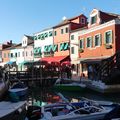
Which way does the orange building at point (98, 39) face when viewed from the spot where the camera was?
facing the viewer and to the left of the viewer

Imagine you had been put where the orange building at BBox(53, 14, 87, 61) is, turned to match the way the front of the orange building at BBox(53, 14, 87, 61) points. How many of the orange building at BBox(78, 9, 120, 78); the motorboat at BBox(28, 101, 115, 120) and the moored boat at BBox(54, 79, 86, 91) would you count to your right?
0

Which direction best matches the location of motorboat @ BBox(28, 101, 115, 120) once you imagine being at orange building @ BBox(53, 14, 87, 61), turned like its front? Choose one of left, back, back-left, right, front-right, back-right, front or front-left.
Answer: front-left

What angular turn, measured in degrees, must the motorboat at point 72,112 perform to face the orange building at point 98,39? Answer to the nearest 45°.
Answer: approximately 90° to its left

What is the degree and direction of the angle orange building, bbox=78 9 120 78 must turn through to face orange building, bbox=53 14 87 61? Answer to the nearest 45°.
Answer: approximately 90° to its right

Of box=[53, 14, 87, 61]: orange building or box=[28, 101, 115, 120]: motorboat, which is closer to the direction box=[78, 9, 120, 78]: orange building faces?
the motorboat

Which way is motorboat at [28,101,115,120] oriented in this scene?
to the viewer's right

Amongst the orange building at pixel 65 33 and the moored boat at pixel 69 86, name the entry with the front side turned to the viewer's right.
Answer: the moored boat
